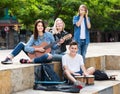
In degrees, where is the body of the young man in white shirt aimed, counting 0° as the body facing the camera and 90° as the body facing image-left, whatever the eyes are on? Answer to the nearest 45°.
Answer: approximately 0°

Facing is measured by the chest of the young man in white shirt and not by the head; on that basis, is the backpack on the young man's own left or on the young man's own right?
on the young man's own right
